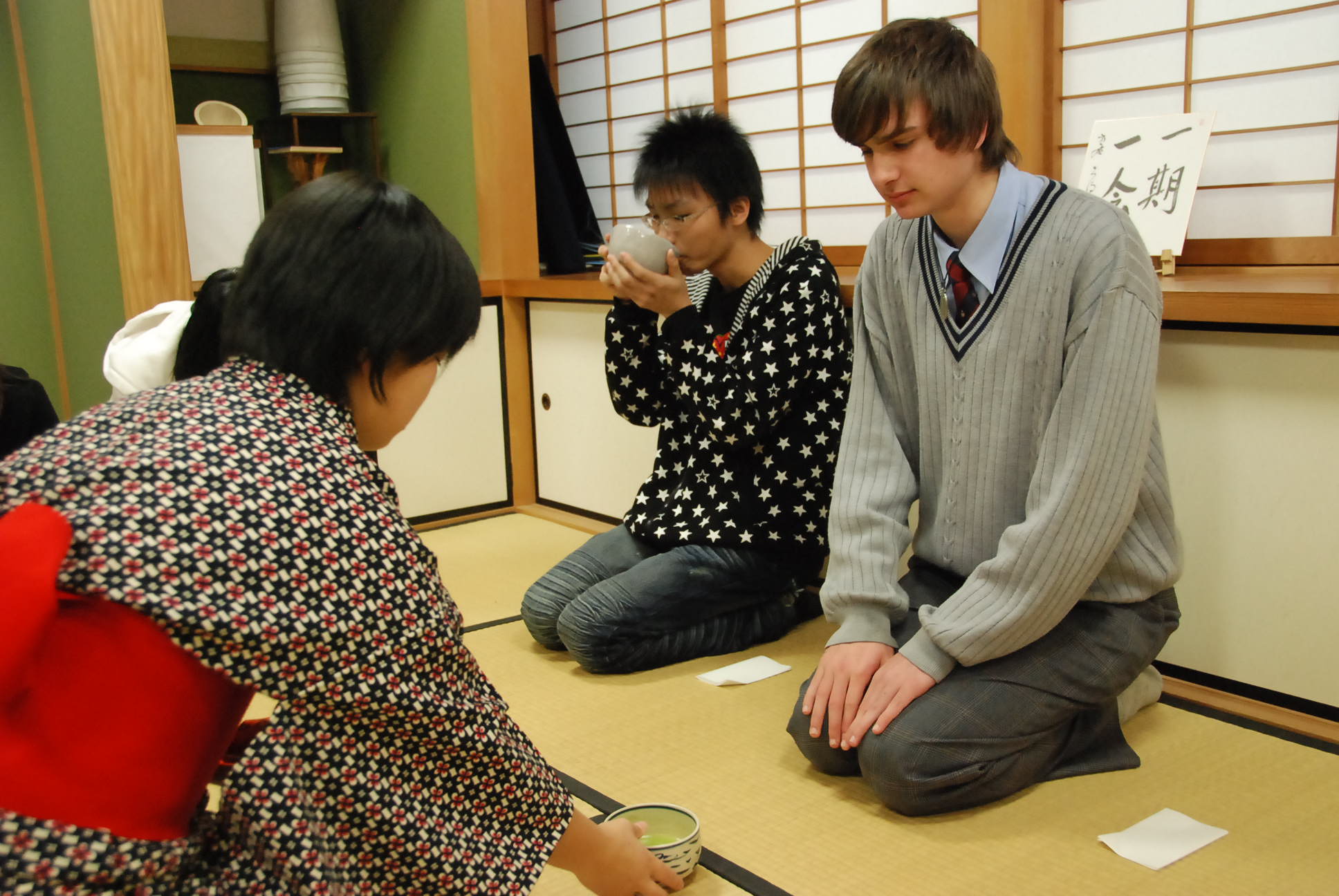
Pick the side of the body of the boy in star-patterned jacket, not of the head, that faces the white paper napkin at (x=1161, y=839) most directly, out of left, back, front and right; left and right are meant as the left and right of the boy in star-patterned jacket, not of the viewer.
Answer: left

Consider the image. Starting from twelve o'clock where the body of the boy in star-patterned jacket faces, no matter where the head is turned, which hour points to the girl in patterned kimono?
The girl in patterned kimono is roughly at 11 o'clock from the boy in star-patterned jacket.

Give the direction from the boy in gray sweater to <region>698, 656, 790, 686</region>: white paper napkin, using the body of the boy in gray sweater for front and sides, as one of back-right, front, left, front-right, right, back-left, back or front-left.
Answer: right

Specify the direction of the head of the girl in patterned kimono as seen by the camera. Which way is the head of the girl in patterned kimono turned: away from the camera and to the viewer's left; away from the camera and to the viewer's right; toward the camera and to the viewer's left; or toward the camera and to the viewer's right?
away from the camera and to the viewer's right

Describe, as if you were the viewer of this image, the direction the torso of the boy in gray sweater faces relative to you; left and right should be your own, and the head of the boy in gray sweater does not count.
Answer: facing the viewer and to the left of the viewer

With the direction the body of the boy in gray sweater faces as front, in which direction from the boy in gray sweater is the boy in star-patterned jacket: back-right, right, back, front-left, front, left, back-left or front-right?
right

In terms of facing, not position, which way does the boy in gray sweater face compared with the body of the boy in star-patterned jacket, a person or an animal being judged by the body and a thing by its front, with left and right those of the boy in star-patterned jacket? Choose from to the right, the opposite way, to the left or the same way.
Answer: the same way

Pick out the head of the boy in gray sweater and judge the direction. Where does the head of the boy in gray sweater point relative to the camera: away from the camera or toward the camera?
toward the camera

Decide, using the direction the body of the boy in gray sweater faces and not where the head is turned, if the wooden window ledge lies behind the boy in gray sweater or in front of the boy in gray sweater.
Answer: behind

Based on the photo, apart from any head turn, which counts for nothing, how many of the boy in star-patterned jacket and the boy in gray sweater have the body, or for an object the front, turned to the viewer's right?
0

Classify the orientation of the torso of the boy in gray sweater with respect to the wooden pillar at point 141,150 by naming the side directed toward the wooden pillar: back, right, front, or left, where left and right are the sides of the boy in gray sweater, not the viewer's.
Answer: right

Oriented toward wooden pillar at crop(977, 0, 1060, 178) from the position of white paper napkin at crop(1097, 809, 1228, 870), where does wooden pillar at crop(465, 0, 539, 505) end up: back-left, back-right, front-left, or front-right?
front-left
